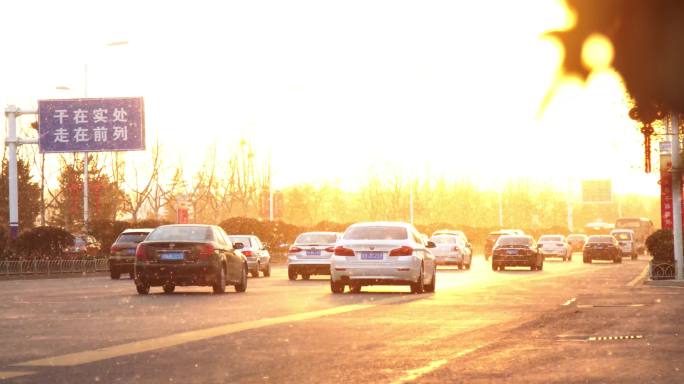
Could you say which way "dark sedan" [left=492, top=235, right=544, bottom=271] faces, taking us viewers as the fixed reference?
facing away from the viewer

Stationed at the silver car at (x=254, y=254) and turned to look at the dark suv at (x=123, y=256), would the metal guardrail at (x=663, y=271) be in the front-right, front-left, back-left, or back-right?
back-left

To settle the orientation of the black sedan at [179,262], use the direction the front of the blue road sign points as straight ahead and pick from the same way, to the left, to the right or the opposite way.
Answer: the opposite way

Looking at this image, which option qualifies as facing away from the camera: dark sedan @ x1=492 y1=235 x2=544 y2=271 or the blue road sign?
the dark sedan

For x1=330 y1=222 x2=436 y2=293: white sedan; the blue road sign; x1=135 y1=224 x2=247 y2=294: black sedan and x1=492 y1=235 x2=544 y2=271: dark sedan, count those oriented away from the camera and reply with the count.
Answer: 3

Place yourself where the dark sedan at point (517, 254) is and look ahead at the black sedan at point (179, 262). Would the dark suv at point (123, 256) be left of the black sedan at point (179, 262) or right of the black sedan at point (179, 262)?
right

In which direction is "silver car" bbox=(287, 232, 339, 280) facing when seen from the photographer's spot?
facing away from the viewer

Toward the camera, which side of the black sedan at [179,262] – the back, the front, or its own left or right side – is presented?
back

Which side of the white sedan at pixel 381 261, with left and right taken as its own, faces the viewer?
back
